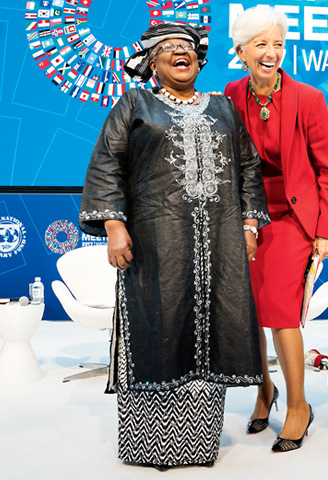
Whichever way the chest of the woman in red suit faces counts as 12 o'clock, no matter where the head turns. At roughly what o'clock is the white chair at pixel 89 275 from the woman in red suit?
The white chair is roughly at 3 o'clock from the woman in red suit.

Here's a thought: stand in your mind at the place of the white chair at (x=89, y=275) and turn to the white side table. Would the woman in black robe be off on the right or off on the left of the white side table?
left

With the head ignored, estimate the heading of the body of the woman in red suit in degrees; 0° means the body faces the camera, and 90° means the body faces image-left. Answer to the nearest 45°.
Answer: approximately 45°

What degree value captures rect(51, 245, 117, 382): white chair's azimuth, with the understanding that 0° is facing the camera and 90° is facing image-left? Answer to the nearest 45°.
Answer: approximately 315°

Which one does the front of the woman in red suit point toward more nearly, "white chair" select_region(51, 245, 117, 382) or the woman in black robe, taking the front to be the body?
the woman in black robe

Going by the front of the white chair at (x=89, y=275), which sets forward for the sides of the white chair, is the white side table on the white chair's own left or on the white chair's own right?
on the white chair's own right

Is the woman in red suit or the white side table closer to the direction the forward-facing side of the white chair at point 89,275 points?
the woman in red suit

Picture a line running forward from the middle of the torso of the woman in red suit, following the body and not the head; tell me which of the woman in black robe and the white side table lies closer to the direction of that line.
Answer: the woman in black robe
